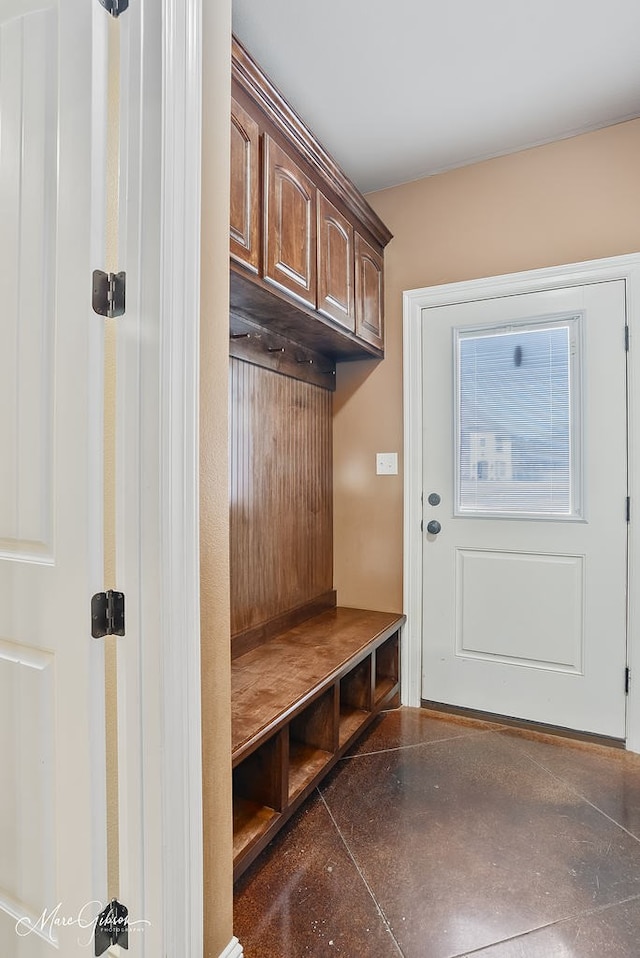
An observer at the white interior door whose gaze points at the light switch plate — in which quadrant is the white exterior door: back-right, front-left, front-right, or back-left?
front-right

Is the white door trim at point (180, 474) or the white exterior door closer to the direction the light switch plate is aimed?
the white door trim

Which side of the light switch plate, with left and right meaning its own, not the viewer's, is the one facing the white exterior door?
left

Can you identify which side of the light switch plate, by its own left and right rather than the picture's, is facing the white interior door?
front

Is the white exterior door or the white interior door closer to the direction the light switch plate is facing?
the white interior door

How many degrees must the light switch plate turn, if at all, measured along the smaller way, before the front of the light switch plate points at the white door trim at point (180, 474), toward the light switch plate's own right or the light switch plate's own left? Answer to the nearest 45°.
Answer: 0° — it already faces it

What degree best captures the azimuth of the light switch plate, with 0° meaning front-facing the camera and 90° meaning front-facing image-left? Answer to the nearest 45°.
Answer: approximately 0°
